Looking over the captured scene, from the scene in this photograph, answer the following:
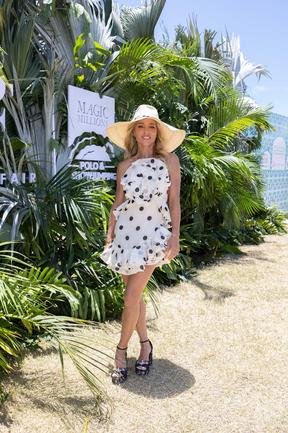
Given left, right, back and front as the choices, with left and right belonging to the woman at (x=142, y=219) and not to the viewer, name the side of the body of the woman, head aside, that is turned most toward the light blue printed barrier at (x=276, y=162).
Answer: back

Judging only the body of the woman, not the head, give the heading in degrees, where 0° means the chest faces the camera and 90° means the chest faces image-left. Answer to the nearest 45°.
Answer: approximately 0°

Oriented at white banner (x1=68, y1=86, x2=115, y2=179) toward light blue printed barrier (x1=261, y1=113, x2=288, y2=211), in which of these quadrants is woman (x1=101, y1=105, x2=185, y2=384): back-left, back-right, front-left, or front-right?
back-right

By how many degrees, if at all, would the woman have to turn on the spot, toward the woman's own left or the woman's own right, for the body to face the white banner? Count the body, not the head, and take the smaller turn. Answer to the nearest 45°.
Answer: approximately 180°

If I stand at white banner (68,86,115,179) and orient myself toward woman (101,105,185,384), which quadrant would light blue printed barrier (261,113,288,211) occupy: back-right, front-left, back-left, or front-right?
back-left
